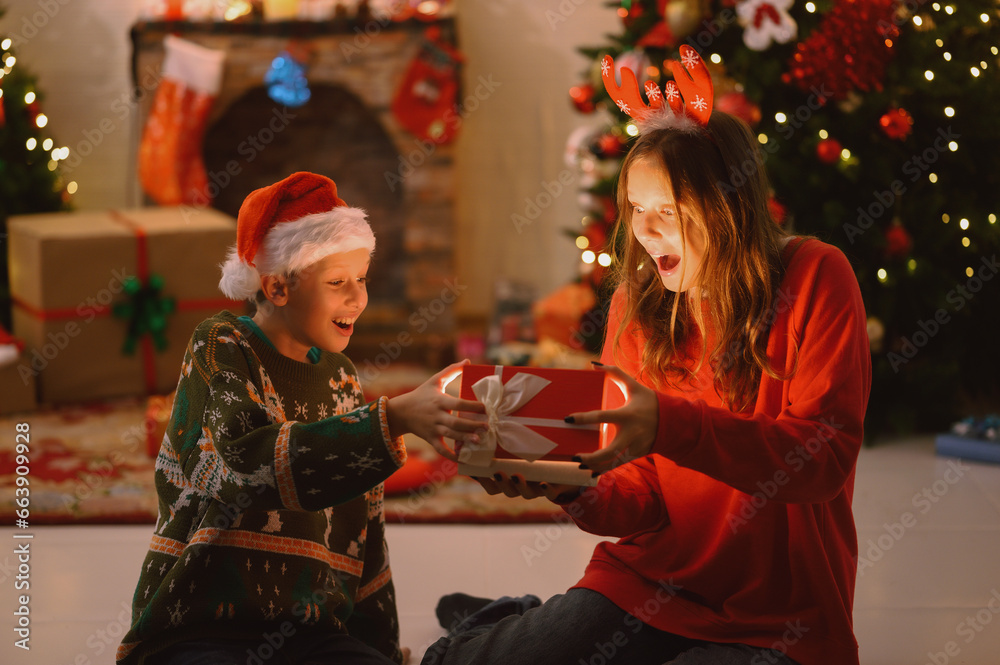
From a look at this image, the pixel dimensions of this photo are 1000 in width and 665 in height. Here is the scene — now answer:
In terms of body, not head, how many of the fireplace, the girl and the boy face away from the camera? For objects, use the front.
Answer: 0

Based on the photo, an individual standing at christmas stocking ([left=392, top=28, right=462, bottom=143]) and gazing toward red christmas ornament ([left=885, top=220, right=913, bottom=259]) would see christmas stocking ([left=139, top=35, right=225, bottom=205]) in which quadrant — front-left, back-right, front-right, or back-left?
back-right

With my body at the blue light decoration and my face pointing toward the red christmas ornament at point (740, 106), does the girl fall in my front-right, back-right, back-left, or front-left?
front-right

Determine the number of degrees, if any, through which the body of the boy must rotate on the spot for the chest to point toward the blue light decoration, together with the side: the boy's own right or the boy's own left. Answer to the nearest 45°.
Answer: approximately 135° to the boy's own left

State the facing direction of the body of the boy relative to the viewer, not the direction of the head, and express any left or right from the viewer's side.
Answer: facing the viewer and to the right of the viewer

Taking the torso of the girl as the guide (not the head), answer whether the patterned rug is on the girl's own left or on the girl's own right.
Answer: on the girl's own right

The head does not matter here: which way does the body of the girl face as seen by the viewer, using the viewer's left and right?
facing the viewer and to the left of the viewer

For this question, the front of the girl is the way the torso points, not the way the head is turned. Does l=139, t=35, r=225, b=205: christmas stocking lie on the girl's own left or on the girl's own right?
on the girl's own right

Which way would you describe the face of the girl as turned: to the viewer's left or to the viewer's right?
to the viewer's left

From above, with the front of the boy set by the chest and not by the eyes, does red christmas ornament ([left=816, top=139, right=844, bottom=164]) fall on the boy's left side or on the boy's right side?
on the boy's left side

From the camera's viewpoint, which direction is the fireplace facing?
toward the camera

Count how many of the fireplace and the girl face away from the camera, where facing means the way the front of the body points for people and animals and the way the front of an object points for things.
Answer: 0

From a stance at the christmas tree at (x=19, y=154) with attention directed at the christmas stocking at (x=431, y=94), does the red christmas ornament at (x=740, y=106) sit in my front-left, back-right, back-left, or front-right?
front-right

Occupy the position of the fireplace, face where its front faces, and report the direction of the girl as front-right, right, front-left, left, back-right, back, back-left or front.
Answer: front

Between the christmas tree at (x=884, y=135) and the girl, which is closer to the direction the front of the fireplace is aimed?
the girl
